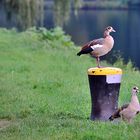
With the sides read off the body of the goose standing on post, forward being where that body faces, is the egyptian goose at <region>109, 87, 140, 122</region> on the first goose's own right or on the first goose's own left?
on the first goose's own right

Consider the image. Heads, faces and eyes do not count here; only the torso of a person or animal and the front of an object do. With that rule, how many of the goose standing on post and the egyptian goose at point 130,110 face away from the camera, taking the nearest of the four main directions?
0

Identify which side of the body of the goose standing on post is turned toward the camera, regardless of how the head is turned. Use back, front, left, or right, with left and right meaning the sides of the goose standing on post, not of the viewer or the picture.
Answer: right
